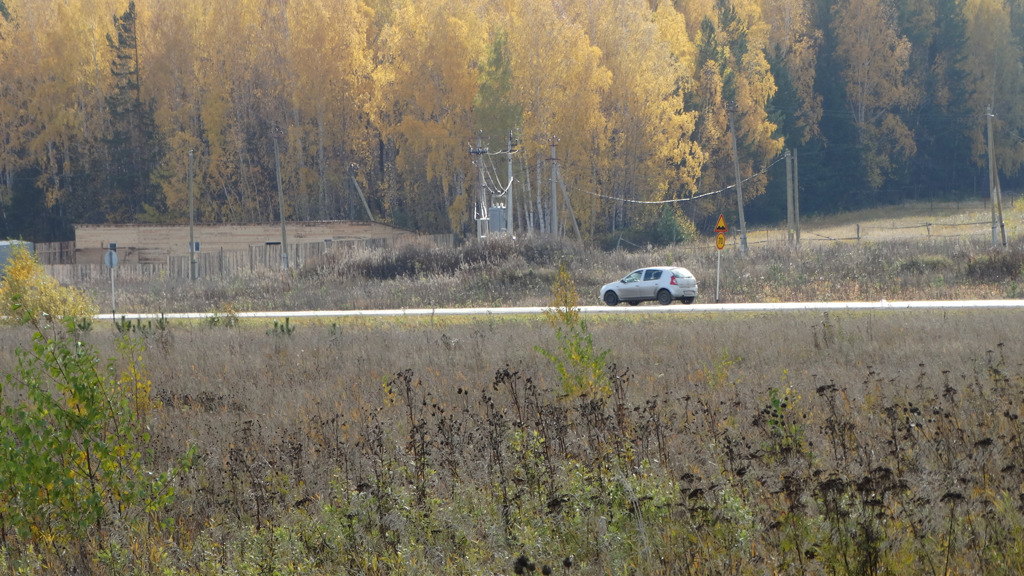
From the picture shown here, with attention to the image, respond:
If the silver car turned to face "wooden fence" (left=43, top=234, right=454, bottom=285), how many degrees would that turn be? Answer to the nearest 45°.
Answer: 0° — it already faces it

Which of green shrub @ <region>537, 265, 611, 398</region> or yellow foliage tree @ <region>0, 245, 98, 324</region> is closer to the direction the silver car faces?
the yellow foliage tree

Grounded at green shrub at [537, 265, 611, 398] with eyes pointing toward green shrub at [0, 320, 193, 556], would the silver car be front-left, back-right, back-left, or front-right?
back-right

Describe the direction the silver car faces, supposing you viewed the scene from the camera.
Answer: facing away from the viewer and to the left of the viewer

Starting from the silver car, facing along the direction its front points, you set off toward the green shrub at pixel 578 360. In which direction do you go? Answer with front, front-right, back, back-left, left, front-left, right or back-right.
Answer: back-left

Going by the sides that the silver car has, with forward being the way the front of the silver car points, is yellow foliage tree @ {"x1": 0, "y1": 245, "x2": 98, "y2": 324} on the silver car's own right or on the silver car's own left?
on the silver car's own left

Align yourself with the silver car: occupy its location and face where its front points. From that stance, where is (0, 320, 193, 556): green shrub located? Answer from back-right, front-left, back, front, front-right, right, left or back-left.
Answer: back-left

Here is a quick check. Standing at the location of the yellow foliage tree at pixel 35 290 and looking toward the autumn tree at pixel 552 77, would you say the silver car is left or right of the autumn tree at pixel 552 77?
right

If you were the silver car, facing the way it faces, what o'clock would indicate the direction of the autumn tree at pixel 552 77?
The autumn tree is roughly at 1 o'clock from the silver car.
